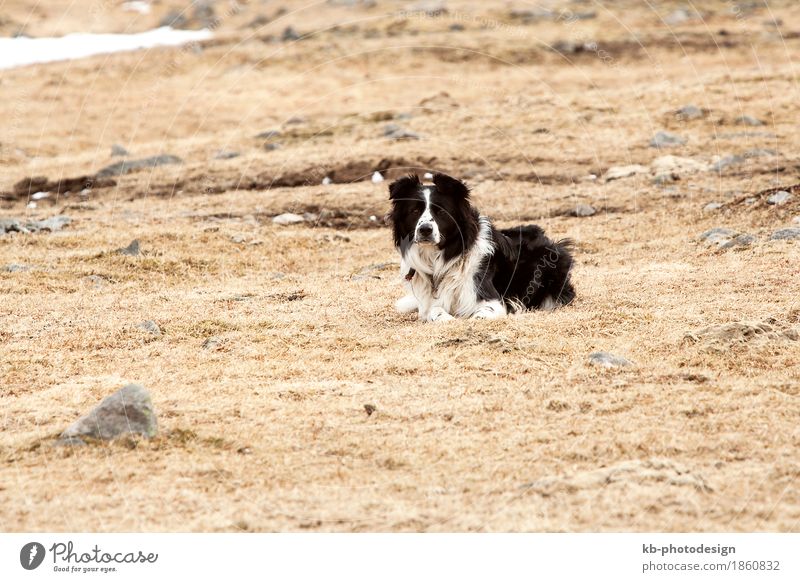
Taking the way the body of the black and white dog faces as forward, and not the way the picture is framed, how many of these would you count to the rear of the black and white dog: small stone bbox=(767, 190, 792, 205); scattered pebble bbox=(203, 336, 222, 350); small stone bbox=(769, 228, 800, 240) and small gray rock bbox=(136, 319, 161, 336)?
2

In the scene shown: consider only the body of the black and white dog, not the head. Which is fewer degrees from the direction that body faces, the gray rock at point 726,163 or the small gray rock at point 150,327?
the small gray rock

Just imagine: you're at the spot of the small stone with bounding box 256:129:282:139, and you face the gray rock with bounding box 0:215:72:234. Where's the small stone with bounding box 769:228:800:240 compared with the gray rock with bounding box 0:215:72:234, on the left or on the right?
left

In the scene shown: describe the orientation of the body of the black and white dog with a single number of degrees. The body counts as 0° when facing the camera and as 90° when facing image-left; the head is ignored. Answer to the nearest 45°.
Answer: approximately 45°

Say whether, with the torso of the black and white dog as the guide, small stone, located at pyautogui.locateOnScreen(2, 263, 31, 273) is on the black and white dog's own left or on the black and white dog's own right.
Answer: on the black and white dog's own right

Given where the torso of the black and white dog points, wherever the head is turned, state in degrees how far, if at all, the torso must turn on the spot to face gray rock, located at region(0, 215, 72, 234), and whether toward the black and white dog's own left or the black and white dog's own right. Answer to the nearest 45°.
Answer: approximately 90° to the black and white dog's own right

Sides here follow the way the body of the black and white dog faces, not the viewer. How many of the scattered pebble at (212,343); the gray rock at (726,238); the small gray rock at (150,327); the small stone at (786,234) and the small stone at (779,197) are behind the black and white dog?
3

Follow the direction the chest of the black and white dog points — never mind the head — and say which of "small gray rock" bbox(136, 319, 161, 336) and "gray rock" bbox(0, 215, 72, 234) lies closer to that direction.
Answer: the small gray rock

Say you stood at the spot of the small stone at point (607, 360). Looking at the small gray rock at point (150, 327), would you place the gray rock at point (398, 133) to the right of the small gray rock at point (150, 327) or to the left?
right

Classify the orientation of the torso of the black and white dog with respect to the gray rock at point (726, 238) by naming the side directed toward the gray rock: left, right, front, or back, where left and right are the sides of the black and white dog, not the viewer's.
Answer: back

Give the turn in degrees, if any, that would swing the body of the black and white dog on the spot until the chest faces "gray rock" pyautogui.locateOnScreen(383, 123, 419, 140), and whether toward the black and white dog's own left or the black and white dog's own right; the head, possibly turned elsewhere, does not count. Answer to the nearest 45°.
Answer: approximately 135° to the black and white dog's own right

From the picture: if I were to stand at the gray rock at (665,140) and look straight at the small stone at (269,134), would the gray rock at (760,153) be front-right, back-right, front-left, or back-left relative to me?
back-left
